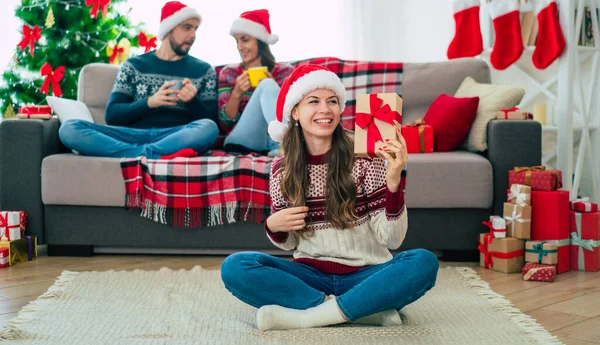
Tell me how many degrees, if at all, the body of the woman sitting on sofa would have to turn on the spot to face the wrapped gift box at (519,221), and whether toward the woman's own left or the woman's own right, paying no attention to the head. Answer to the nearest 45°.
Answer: approximately 90° to the woman's own left

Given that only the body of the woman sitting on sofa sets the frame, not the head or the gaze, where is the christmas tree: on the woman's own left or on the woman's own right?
on the woman's own right

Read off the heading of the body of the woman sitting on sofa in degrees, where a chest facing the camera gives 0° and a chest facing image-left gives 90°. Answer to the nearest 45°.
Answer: approximately 45°

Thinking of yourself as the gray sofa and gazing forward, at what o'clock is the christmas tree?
The christmas tree is roughly at 5 o'clock from the gray sofa.

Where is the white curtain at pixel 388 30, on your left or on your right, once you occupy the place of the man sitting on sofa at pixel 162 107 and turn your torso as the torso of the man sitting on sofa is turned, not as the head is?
on your left

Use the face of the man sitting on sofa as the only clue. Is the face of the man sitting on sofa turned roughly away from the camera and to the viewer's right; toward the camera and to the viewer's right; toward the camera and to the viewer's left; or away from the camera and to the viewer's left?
toward the camera and to the viewer's right

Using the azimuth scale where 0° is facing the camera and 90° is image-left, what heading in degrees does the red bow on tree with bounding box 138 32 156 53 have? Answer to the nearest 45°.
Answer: approximately 0°

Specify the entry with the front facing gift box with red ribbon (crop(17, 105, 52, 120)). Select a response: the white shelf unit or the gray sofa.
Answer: the white shelf unit

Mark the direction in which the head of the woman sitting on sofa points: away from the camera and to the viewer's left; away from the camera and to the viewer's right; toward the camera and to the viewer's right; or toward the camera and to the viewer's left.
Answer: toward the camera and to the viewer's left

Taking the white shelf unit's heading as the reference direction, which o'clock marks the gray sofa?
The gray sofa is roughly at 2 o'clock from the white shelf unit.

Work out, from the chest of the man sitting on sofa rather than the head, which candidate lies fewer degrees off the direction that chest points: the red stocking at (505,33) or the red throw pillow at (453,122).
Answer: the red throw pillow

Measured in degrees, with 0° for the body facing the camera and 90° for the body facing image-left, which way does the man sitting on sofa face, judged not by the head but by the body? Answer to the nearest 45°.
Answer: approximately 0°
